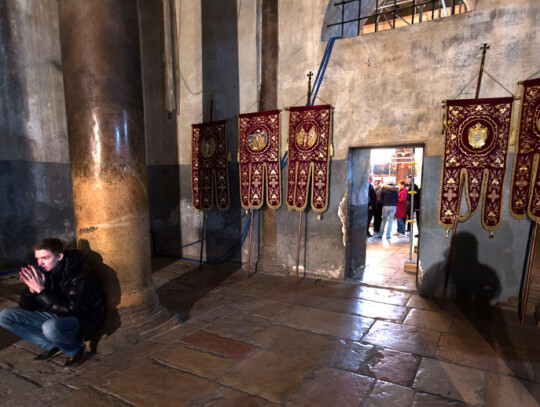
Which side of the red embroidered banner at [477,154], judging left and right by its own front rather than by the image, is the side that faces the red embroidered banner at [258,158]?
right

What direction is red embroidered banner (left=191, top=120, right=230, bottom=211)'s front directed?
toward the camera

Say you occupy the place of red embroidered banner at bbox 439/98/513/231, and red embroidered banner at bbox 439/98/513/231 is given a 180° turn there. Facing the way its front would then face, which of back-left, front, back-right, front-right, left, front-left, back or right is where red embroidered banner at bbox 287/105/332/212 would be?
left

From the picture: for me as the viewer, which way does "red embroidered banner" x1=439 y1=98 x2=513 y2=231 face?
facing the viewer

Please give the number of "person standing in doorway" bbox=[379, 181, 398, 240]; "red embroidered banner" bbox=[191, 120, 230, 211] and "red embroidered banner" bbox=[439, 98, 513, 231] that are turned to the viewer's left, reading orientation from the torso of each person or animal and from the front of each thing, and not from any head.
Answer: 0

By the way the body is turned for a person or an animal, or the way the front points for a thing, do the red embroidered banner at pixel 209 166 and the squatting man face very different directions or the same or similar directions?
same or similar directions
